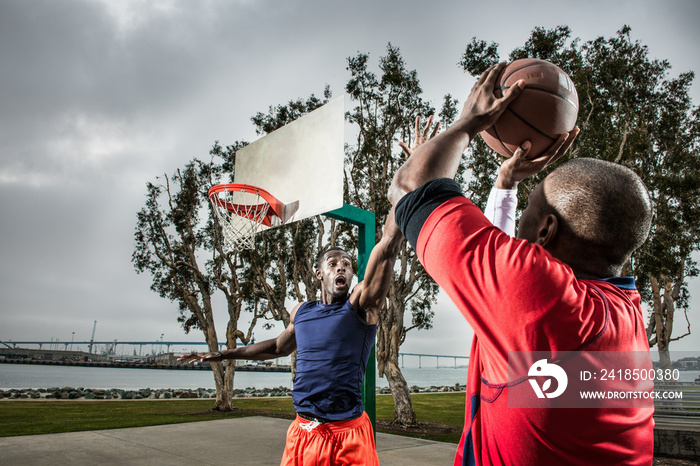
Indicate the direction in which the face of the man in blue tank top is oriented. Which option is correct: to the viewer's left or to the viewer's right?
to the viewer's right

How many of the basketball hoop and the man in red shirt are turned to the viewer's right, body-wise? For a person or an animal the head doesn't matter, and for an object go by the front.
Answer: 0

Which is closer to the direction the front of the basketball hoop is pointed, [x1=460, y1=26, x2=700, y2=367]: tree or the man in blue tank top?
the man in blue tank top

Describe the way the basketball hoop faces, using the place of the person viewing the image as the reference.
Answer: facing the viewer and to the left of the viewer

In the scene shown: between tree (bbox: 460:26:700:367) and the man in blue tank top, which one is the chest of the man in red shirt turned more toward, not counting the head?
the man in blue tank top

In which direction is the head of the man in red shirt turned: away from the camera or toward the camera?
away from the camera

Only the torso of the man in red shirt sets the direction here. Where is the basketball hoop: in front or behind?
in front

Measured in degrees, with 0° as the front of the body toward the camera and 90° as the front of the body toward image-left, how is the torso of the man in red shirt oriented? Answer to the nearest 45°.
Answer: approximately 135°

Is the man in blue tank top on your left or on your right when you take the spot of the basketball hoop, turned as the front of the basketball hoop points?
on your left

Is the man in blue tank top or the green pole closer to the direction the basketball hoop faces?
the man in blue tank top

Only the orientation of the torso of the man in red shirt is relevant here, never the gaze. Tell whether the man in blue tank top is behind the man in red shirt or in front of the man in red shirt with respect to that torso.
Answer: in front
